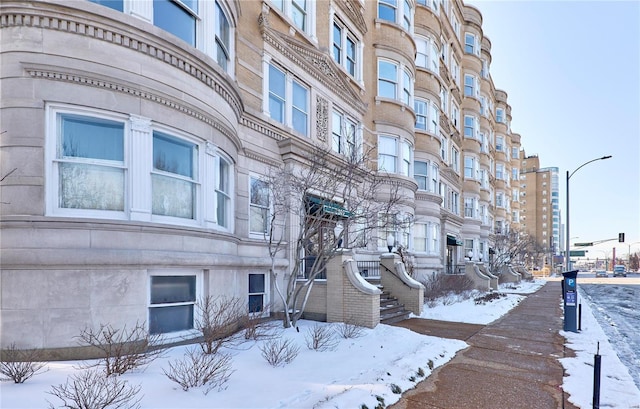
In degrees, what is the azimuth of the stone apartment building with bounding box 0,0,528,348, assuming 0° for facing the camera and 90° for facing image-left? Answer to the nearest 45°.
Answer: approximately 315°

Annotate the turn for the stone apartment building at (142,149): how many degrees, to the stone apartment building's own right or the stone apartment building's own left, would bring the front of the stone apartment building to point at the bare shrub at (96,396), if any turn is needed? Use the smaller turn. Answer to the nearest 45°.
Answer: approximately 45° to the stone apartment building's own right
